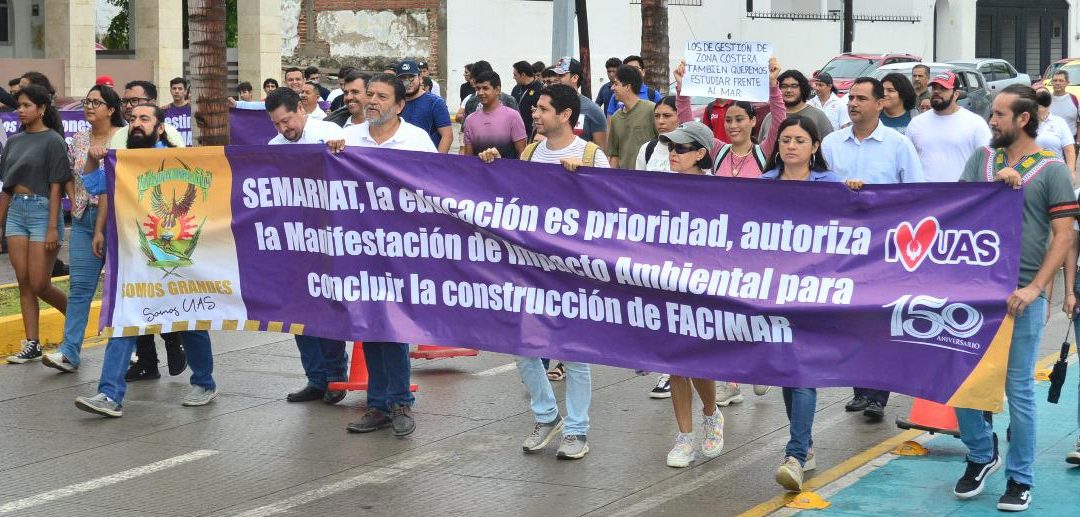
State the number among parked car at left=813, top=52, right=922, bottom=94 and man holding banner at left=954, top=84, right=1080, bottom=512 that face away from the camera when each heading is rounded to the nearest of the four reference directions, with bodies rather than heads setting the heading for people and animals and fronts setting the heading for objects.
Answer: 0

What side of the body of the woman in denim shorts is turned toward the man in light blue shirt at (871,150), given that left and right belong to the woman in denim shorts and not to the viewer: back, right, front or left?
left

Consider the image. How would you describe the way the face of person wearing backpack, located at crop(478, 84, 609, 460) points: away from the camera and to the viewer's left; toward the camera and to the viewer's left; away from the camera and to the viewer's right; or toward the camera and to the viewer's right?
toward the camera and to the viewer's left

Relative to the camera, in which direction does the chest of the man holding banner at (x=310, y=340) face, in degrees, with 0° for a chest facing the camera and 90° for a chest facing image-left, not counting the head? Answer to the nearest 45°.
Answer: approximately 45°

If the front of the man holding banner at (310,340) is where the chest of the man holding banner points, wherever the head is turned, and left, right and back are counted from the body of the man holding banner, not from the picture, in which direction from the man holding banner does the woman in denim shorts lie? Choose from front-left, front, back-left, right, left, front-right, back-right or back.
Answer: right

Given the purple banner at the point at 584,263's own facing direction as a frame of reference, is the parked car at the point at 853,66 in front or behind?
behind

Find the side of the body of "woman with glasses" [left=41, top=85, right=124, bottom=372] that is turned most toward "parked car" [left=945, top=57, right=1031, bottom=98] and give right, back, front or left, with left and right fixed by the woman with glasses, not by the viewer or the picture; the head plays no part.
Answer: back

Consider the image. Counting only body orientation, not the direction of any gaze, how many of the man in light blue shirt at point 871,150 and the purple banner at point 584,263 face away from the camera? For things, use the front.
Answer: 0

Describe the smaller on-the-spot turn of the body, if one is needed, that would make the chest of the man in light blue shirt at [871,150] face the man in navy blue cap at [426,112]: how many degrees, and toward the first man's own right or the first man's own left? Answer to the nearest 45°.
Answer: approximately 90° to the first man's own right

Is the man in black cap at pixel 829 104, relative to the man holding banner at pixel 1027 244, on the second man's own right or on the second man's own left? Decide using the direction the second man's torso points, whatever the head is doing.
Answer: on the second man's own right
